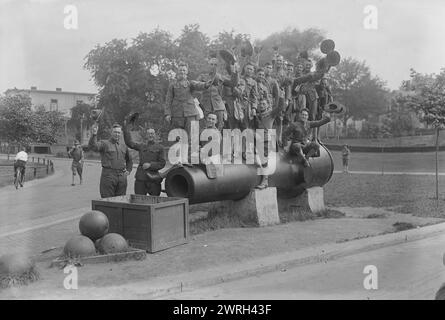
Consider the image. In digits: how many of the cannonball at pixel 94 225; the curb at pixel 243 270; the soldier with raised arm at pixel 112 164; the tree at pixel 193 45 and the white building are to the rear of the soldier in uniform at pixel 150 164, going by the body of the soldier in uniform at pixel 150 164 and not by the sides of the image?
2

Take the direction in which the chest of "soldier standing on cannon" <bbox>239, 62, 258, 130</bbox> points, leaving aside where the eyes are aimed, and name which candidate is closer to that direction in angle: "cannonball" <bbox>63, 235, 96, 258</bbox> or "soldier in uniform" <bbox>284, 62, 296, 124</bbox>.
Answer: the cannonball

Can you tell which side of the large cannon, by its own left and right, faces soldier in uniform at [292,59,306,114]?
back

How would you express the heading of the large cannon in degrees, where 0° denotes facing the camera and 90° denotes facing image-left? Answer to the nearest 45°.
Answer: approximately 45°

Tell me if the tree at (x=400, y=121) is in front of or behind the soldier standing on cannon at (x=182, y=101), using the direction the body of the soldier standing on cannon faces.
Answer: behind

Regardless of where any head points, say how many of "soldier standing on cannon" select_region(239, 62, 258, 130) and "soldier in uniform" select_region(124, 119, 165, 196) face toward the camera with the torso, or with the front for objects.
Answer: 2

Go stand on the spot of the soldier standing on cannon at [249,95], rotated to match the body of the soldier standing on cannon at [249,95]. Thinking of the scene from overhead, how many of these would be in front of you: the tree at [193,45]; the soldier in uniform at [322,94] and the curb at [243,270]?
1

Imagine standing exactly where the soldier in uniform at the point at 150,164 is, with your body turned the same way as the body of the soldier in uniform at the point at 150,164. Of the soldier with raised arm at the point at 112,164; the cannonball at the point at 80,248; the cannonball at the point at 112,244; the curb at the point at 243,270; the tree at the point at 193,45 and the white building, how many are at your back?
2

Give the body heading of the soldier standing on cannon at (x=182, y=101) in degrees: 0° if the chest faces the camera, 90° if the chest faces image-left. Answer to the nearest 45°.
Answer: approximately 0°

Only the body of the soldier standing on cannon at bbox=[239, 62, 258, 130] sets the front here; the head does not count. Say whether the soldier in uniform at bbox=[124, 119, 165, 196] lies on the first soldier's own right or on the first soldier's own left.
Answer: on the first soldier's own right

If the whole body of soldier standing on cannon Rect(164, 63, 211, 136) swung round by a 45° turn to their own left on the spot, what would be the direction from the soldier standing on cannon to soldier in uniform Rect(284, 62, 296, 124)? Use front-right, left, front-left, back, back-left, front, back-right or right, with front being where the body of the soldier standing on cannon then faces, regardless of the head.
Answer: left

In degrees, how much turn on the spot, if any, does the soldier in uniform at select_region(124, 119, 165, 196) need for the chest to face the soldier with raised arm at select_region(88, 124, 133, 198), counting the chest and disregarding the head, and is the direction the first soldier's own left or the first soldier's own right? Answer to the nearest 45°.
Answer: approximately 45° to the first soldier's own right

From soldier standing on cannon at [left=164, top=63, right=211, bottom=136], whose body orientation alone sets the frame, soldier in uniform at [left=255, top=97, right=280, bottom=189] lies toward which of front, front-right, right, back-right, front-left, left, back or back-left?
back-left

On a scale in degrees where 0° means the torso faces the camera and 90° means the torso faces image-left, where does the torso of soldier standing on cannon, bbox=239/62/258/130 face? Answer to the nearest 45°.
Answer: approximately 0°
